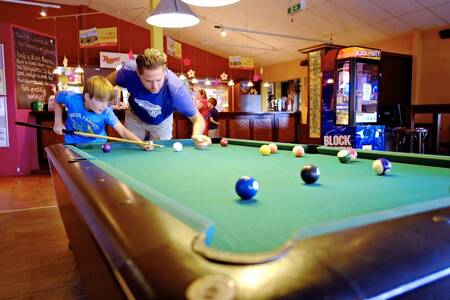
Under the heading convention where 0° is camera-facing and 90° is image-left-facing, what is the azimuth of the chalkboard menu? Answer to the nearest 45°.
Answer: approximately 315°

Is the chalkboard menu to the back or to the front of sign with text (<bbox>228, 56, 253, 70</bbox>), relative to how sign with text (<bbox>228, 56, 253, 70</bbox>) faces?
to the front

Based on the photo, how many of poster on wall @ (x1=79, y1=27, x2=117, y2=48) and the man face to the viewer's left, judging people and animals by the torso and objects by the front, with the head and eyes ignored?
0

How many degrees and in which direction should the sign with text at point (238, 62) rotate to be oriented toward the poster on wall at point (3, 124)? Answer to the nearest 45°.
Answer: approximately 45° to its right

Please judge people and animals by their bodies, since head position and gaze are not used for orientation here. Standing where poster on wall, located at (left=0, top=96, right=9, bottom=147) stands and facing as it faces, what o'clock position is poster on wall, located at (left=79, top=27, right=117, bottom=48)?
poster on wall, located at (left=79, top=27, right=117, bottom=48) is roughly at 9 o'clock from poster on wall, located at (left=0, top=96, right=9, bottom=147).
